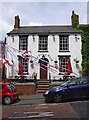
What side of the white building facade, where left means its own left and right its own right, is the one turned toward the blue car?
front

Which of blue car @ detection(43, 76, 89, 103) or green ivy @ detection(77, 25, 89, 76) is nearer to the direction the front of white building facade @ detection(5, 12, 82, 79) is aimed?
the blue car

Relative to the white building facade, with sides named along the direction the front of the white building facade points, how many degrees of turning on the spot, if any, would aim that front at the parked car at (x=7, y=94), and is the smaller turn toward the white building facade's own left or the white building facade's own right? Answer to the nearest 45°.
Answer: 0° — it already faces it

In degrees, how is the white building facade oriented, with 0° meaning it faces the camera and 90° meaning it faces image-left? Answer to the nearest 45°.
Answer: approximately 0°

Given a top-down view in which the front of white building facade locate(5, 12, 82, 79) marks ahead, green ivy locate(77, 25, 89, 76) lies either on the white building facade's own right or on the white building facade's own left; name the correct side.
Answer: on the white building facade's own left

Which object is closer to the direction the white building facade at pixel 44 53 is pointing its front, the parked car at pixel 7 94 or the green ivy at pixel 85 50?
the parked car
